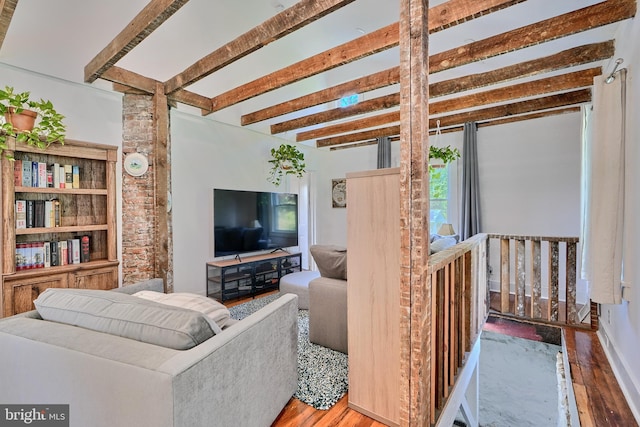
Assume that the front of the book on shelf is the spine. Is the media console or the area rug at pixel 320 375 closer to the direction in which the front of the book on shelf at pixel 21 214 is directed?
the area rug

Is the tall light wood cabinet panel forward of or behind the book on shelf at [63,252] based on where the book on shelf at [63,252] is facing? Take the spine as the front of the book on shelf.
forward

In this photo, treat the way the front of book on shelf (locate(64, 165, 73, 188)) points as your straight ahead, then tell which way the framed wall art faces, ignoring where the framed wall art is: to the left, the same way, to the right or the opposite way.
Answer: to the right

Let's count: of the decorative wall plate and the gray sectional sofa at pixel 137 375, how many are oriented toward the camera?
1

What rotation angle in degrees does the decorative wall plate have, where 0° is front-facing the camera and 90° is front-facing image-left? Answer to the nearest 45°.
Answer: approximately 0°

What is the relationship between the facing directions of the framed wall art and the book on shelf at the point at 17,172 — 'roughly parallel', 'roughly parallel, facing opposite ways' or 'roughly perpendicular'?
roughly perpendicular
